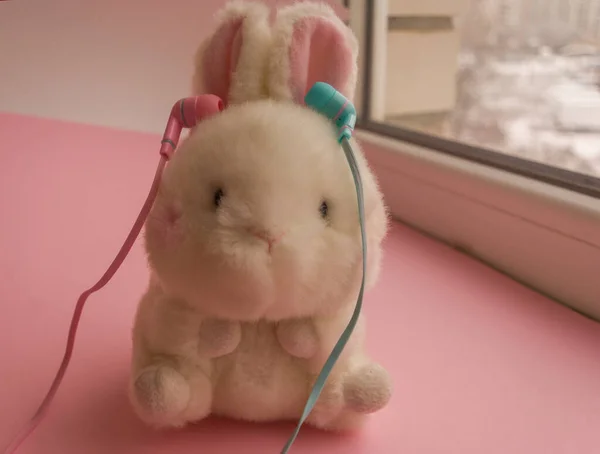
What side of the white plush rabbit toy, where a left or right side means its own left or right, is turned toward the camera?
front
